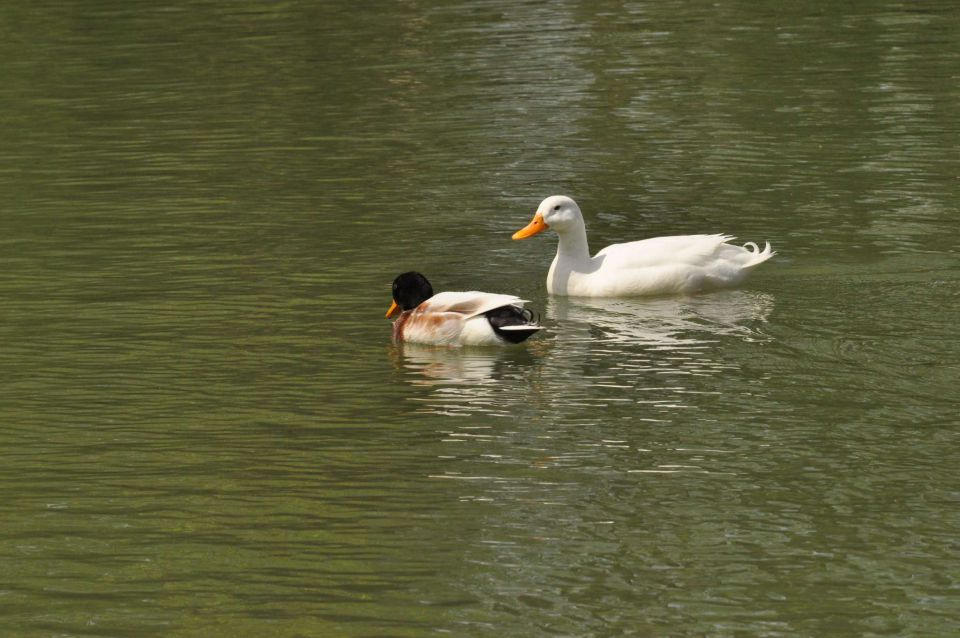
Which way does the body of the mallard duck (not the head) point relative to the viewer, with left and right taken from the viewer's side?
facing to the left of the viewer

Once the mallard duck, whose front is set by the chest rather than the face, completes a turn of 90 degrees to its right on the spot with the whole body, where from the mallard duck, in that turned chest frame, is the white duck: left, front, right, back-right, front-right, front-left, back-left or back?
front-right

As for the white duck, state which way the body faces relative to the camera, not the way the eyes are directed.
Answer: to the viewer's left
